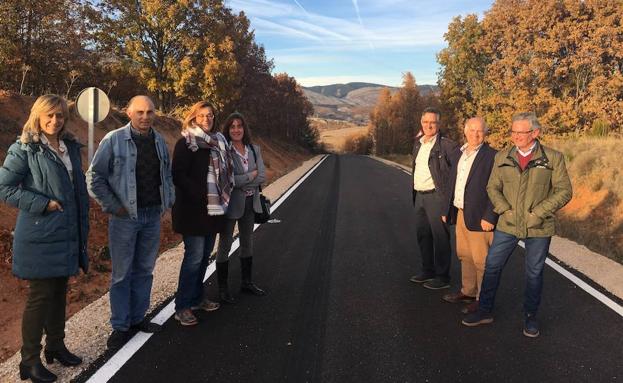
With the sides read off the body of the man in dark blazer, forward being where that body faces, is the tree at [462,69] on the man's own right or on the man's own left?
on the man's own right

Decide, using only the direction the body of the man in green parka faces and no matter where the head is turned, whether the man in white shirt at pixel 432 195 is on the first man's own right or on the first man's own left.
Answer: on the first man's own right

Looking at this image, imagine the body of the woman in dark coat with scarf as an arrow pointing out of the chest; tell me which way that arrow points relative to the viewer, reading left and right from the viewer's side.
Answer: facing the viewer and to the right of the viewer

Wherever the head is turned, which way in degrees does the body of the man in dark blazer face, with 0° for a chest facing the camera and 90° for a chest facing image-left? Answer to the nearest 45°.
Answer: approximately 45°

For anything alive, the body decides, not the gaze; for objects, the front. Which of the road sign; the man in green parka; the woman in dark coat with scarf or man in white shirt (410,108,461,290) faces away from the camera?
the road sign

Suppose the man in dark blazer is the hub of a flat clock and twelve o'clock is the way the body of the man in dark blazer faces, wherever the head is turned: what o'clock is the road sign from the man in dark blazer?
The road sign is roughly at 2 o'clock from the man in dark blazer.

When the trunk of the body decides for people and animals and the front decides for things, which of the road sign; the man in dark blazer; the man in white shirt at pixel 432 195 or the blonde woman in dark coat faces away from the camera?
the road sign

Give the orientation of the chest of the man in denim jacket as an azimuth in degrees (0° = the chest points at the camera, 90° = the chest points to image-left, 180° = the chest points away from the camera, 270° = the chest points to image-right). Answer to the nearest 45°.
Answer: approximately 315°

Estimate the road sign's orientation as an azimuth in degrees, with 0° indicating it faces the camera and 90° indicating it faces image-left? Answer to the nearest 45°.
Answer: approximately 180°

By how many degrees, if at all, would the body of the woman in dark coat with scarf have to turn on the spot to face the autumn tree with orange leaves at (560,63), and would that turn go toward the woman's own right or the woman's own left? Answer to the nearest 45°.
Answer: approximately 90° to the woman's own left
